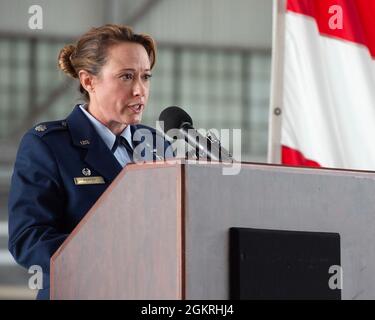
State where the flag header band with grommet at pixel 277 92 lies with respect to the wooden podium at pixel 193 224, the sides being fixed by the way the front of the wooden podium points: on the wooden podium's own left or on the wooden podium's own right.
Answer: on the wooden podium's own left

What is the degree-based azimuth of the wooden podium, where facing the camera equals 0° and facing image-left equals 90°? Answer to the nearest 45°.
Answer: approximately 315°

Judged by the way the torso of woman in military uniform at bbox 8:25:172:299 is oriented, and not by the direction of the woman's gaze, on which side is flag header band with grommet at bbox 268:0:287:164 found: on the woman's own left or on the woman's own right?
on the woman's own left

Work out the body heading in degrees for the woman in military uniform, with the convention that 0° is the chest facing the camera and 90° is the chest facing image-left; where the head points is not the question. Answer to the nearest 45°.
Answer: approximately 315°
